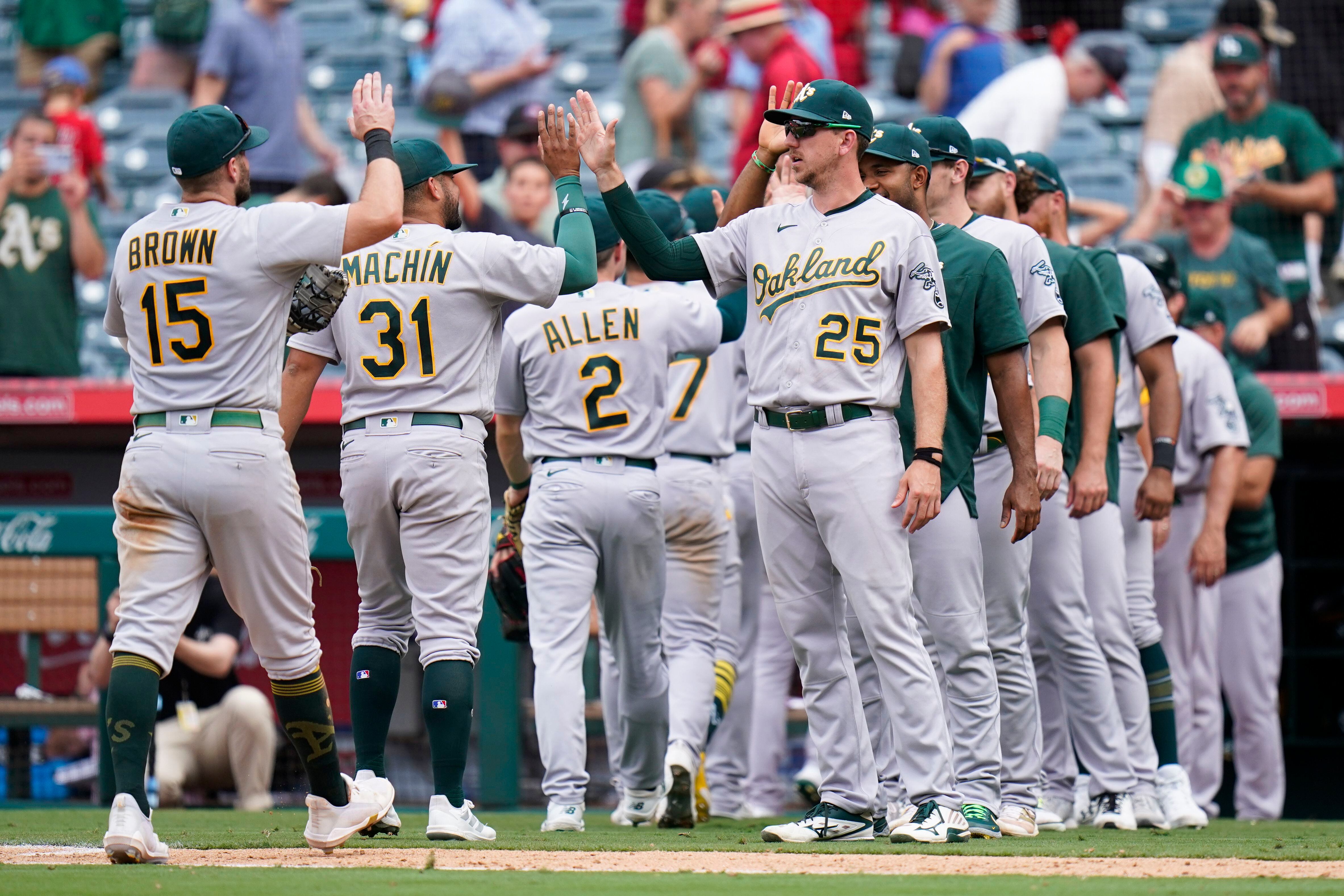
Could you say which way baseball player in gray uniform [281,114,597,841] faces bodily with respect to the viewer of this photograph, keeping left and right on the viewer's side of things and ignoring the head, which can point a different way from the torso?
facing away from the viewer and to the right of the viewer

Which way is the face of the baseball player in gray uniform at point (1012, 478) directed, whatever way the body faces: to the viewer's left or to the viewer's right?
to the viewer's left

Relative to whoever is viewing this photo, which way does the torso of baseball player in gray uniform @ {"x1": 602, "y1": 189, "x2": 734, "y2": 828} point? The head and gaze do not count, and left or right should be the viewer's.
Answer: facing away from the viewer

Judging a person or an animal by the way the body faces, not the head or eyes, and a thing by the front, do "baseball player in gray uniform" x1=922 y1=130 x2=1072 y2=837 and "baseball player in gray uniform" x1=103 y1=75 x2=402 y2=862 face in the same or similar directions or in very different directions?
very different directions

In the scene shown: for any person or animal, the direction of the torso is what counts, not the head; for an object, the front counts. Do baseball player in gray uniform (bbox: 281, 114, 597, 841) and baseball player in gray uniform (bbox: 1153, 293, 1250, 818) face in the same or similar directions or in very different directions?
very different directions

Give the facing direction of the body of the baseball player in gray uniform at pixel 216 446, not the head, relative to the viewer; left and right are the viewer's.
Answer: facing away from the viewer and to the right of the viewer

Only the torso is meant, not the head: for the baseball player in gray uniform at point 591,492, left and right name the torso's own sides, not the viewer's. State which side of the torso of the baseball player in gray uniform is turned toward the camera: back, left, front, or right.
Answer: back

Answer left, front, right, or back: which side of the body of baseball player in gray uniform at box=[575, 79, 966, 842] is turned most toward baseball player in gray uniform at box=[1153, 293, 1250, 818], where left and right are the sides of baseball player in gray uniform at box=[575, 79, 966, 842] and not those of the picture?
back

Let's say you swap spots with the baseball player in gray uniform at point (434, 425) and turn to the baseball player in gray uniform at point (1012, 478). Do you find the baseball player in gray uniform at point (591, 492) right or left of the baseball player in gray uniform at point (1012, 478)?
left

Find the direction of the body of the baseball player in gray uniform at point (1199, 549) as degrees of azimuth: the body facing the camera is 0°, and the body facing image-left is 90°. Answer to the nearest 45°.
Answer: approximately 45°

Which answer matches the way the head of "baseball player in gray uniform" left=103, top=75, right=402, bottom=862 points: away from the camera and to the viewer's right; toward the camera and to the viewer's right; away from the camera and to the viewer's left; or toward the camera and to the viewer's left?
away from the camera and to the viewer's right

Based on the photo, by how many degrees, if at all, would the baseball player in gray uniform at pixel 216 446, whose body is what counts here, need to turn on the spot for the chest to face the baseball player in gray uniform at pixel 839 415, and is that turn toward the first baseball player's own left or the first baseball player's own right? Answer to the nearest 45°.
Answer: approximately 45° to the first baseball player's own right

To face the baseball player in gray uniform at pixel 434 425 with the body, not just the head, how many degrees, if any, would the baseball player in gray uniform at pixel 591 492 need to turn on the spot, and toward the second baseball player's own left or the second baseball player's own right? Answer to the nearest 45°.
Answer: approximately 135° to the second baseball player's own left
